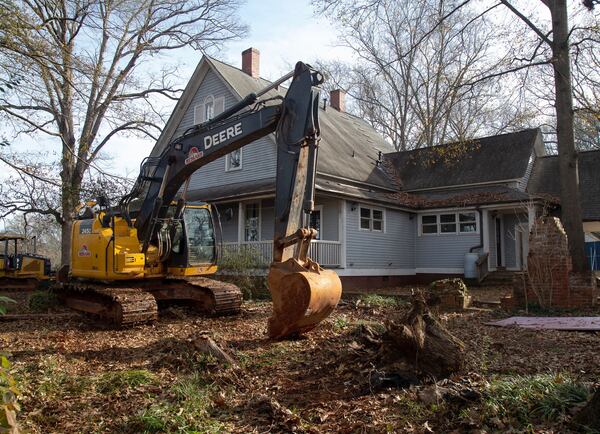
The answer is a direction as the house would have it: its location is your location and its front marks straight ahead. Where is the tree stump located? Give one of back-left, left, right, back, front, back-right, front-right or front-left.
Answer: front-left

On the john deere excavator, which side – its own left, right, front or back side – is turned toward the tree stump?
front

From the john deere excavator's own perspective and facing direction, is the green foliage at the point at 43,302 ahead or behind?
behind

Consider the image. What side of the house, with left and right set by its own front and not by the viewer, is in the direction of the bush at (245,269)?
front

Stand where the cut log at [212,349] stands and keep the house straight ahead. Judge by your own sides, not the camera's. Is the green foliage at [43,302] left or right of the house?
left

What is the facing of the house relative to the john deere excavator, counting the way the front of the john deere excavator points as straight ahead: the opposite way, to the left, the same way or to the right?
to the right

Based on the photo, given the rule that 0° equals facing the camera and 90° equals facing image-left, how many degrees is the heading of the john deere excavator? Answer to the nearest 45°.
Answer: approximately 315°

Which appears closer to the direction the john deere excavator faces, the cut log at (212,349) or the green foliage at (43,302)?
the cut log

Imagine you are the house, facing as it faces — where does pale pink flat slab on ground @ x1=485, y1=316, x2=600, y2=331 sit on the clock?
The pale pink flat slab on ground is roughly at 10 o'clock from the house.

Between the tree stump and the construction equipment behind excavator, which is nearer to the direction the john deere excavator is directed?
the tree stump

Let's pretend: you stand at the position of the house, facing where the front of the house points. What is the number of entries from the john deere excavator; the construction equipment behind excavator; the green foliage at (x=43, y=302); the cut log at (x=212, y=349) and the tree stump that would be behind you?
0

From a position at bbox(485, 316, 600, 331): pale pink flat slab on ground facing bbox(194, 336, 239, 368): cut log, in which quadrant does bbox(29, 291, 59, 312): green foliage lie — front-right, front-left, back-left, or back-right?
front-right

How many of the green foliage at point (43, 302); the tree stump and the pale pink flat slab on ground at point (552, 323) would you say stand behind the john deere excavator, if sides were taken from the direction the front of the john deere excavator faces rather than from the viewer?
1

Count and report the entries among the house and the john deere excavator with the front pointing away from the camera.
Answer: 0

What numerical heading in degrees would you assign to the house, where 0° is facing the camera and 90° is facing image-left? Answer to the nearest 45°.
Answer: approximately 45°

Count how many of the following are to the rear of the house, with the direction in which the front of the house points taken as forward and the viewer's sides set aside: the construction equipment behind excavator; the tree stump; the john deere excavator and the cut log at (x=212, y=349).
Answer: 0
